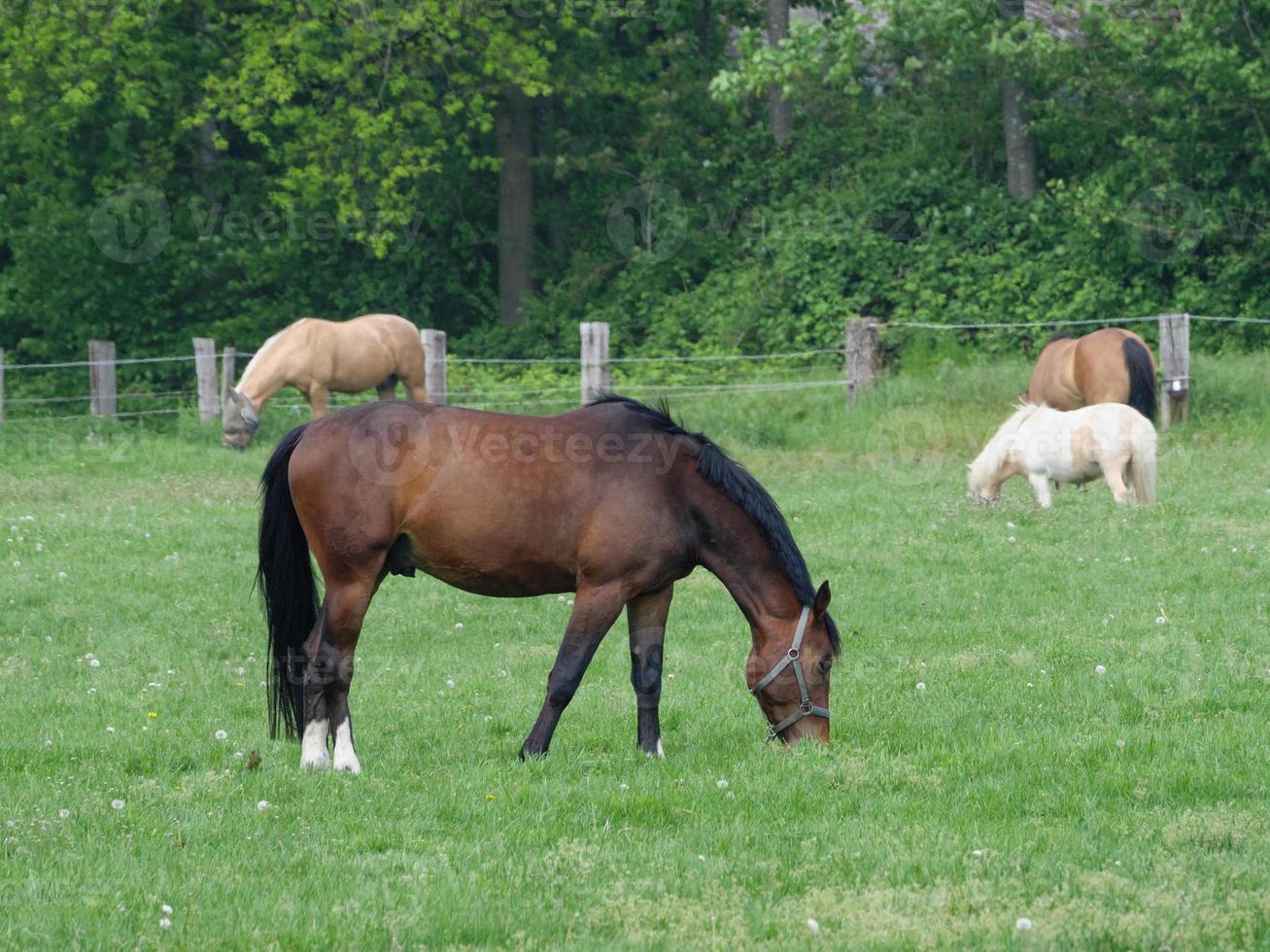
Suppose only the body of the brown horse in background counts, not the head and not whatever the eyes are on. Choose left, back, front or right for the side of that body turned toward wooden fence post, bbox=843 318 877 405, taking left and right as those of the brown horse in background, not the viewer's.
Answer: front

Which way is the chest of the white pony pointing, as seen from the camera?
to the viewer's left

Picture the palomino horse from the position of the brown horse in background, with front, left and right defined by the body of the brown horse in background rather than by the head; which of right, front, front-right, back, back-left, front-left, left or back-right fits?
front-left

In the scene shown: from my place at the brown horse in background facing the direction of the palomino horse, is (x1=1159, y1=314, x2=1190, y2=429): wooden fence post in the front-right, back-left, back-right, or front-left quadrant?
back-right

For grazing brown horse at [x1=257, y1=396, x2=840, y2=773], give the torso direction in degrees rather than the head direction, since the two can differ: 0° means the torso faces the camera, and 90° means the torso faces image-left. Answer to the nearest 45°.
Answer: approximately 270°

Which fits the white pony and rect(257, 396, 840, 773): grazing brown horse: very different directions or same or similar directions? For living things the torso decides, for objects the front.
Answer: very different directions

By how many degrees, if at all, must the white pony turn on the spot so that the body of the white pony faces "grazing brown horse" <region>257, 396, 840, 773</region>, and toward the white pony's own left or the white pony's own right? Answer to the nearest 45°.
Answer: approximately 90° to the white pony's own left

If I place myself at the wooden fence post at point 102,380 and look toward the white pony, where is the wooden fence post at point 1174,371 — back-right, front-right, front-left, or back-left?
front-left

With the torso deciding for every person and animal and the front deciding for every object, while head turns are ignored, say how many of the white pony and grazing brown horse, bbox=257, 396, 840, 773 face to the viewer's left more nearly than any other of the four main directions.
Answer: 1

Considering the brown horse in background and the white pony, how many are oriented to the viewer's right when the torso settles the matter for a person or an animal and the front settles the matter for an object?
0

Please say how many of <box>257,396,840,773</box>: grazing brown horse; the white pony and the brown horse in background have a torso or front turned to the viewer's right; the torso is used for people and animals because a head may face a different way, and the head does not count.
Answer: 1

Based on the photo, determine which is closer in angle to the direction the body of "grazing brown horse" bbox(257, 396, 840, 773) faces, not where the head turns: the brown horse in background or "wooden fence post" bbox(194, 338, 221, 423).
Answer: the brown horse in background

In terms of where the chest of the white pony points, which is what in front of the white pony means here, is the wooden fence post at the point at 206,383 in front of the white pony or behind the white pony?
in front

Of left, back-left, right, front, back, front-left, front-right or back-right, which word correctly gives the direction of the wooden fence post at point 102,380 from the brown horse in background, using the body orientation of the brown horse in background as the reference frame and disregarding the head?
front-left
